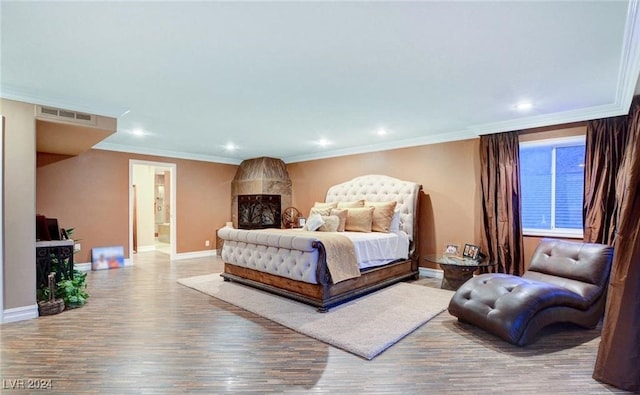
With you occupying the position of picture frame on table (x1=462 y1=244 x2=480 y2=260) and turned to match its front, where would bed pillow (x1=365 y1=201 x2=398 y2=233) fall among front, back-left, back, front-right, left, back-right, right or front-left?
front-right

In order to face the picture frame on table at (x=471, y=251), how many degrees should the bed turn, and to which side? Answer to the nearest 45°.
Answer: approximately 135° to its left

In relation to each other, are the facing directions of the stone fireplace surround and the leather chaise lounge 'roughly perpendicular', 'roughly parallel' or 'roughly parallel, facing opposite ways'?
roughly perpendicular

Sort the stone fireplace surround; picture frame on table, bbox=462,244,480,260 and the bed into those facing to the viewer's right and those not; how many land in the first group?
0

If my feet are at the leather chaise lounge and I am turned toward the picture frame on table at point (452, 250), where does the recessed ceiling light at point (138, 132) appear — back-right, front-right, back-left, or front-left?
front-left

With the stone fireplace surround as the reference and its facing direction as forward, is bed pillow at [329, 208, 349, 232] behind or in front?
in front

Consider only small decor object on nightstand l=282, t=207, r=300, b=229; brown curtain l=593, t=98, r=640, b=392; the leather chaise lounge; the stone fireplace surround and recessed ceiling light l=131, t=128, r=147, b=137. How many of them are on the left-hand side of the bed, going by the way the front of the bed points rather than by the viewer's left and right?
2

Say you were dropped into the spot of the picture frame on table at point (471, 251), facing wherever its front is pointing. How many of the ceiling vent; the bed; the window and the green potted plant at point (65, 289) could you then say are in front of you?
3

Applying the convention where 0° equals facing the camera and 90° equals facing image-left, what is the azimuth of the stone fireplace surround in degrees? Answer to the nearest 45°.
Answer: approximately 0°

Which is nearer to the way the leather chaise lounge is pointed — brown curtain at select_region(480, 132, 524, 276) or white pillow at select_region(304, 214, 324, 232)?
the white pillow

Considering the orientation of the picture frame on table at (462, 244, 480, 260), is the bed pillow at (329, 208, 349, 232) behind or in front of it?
in front

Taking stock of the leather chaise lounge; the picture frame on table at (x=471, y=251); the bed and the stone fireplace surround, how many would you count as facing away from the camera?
0

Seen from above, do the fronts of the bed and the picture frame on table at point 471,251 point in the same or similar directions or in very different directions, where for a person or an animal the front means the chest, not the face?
same or similar directions

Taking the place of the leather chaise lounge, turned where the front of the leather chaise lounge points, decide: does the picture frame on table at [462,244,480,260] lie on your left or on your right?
on your right

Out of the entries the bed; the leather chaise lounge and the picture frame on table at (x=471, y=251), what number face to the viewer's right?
0
